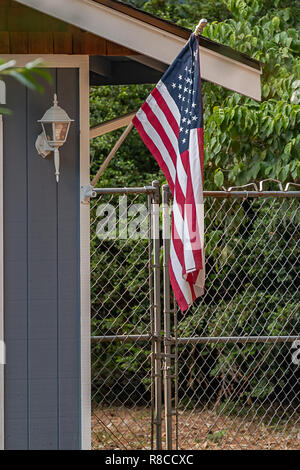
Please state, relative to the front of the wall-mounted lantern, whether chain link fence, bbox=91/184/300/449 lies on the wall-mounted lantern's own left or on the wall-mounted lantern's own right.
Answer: on the wall-mounted lantern's own left

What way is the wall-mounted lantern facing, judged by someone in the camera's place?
facing the viewer and to the right of the viewer

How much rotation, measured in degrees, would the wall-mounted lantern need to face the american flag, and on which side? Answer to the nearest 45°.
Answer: approximately 45° to its left
